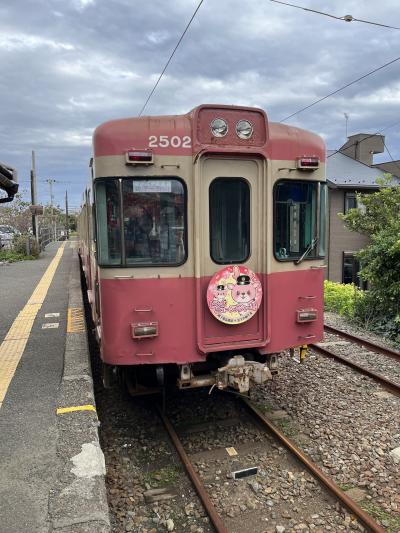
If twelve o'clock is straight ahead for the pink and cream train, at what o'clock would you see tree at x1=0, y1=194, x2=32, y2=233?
The tree is roughly at 5 o'clock from the pink and cream train.

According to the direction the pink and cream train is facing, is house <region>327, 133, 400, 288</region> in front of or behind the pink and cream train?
behind

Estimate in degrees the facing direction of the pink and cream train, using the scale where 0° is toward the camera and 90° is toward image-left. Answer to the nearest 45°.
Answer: approximately 0°

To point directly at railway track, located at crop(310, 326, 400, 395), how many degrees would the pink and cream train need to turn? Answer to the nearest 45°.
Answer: approximately 135° to its left

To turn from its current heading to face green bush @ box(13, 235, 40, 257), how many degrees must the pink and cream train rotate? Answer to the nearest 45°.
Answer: approximately 135° to its right

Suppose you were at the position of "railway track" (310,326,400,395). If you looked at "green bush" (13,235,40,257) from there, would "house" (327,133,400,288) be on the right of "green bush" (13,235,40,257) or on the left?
right

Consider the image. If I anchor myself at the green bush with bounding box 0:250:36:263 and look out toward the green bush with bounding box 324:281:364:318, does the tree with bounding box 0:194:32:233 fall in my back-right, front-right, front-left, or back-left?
back-left

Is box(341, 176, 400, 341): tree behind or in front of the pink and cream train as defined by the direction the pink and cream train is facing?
behind
